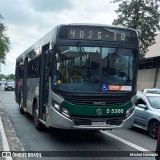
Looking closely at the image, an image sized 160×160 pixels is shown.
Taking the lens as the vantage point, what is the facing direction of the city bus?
facing the viewer and to the right of the viewer

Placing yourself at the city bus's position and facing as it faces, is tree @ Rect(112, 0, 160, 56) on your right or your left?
on your left
